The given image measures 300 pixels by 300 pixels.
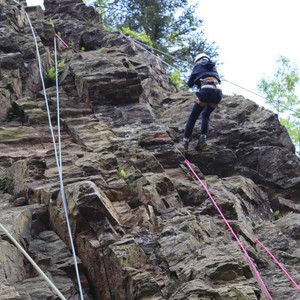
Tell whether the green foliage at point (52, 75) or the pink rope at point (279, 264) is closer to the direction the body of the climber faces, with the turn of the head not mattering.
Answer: the green foliage

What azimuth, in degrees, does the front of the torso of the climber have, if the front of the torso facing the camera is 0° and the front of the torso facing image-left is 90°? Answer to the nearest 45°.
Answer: approximately 135°

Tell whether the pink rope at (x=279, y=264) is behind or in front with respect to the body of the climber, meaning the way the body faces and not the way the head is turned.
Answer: behind

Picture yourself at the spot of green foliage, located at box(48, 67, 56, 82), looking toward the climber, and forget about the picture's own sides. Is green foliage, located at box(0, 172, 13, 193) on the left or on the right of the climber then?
right

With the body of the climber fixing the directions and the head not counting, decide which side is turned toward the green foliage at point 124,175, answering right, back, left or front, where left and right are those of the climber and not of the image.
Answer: left

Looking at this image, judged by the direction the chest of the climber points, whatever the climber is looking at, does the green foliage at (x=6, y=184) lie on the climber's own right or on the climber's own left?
on the climber's own left
